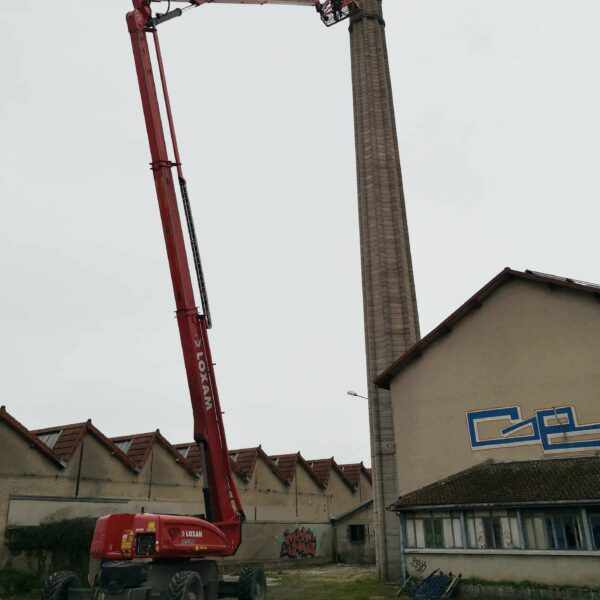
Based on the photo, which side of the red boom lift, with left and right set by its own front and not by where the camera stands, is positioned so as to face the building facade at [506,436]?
front

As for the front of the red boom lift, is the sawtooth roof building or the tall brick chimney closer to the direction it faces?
the tall brick chimney

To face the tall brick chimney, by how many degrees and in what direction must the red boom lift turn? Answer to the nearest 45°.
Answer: approximately 45° to its left

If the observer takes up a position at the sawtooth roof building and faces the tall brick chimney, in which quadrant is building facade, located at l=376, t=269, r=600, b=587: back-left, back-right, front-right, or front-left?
front-right

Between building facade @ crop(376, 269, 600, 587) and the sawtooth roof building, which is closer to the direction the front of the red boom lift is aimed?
the building facade

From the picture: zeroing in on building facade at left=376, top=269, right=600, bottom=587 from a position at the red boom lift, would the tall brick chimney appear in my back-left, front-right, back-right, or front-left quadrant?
front-left

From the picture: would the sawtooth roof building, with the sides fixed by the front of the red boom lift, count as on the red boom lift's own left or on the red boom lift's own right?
on the red boom lift's own left

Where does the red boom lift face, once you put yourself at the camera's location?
facing to the right of the viewer

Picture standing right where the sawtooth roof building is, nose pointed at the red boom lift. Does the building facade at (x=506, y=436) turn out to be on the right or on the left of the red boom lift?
left

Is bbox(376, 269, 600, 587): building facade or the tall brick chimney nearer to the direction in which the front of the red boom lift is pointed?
the building facade
